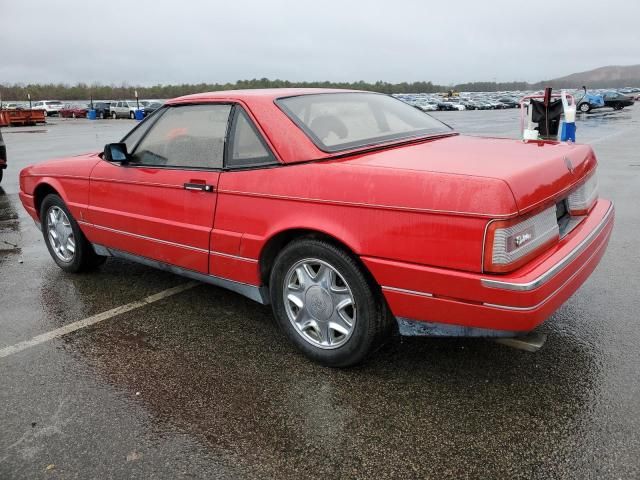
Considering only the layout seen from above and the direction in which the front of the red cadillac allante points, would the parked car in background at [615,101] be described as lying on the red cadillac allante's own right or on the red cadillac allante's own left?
on the red cadillac allante's own right

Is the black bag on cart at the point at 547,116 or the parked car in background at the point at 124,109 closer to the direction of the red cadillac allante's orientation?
the parked car in background

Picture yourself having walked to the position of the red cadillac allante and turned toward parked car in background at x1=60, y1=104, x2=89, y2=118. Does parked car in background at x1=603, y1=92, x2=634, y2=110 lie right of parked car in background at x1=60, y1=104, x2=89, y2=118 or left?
right

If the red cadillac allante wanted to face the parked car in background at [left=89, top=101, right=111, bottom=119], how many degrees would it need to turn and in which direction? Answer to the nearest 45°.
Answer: approximately 45° to its right

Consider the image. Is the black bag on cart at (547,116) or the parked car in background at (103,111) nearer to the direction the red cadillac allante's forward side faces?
the parked car in background

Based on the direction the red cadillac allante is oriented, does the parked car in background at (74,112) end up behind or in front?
in front

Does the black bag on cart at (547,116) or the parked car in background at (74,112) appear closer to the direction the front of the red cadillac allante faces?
the parked car in background

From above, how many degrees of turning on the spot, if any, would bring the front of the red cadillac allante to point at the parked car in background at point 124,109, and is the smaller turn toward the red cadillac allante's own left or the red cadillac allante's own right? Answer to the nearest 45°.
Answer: approximately 45° to the red cadillac allante's own right

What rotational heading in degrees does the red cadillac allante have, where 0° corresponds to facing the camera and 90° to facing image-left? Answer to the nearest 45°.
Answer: approximately 135°
